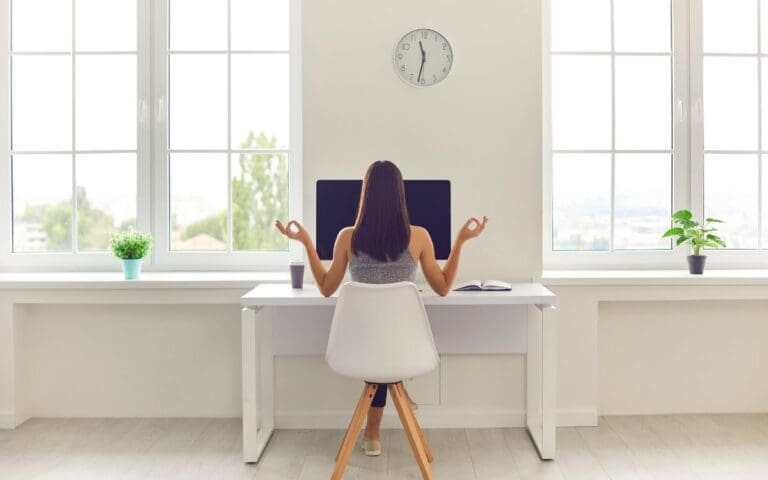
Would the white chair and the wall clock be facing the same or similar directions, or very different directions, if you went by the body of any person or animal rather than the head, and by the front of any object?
very different directions

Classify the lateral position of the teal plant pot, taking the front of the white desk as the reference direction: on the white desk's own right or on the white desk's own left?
on the white desk's own right

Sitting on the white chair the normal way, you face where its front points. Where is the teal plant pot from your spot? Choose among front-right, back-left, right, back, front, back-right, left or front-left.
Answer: front-left

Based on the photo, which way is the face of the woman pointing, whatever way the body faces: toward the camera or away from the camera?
away from the camera

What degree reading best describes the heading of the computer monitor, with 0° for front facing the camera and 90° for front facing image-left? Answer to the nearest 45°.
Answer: approximately 0°

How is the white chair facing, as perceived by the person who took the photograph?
facing away from the viewer

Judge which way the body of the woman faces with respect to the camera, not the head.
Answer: away from the camera

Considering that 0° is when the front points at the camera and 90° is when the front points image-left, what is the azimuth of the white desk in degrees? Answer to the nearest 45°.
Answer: approximately 0°
